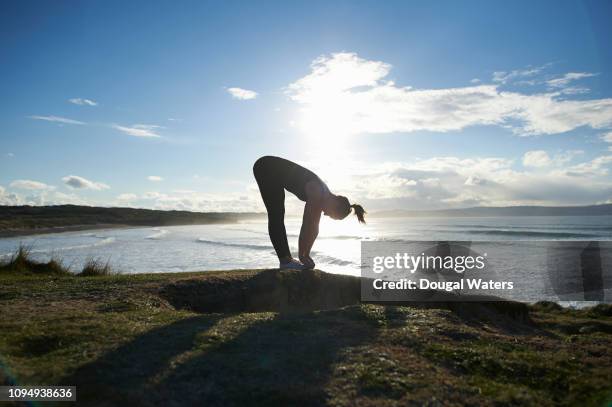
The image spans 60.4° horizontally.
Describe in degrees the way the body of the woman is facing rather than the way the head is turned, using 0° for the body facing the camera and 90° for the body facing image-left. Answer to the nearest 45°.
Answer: approximately 270°
